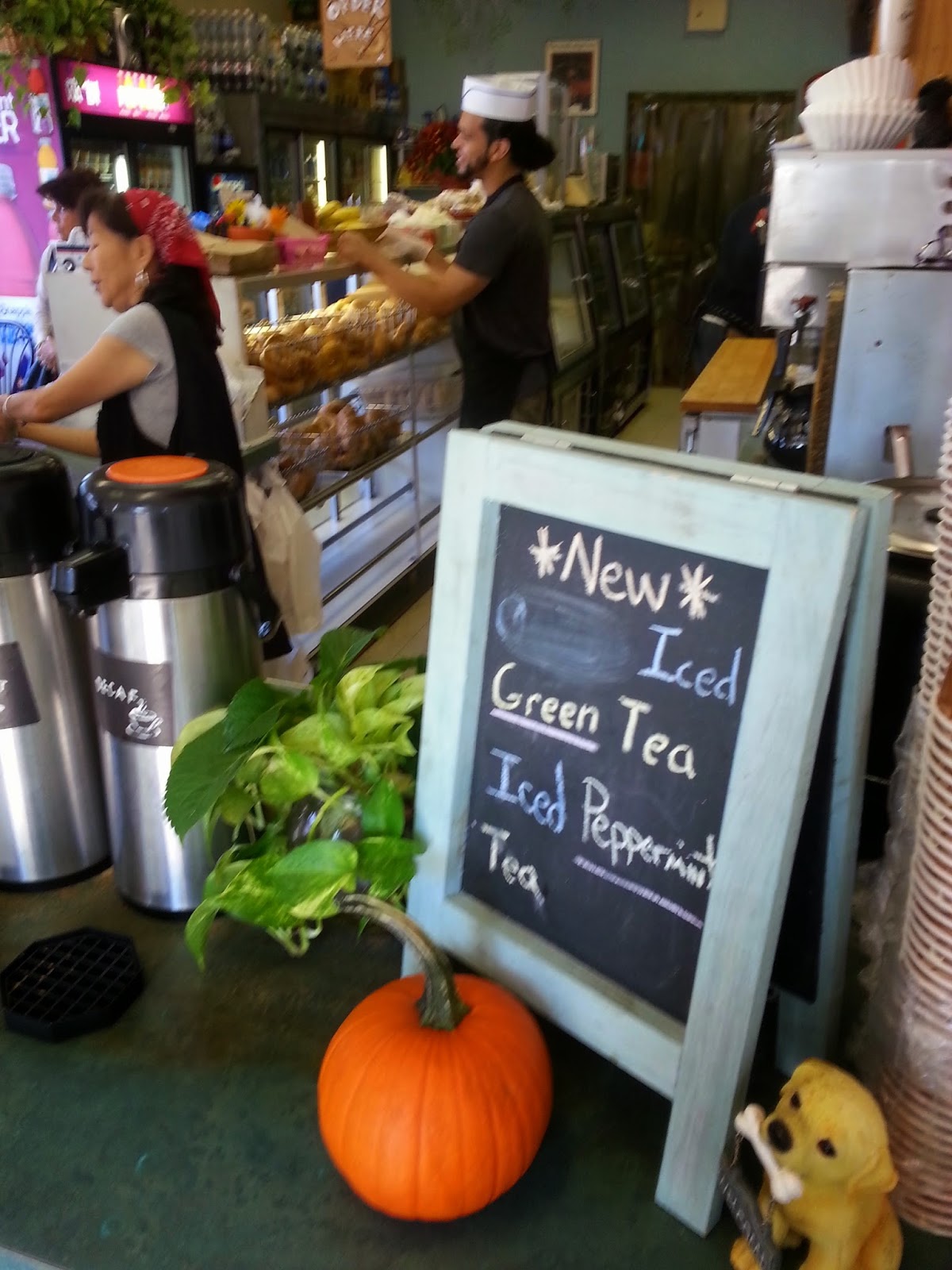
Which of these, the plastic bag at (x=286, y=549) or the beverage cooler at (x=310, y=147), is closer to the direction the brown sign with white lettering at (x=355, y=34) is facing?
the plastic bag

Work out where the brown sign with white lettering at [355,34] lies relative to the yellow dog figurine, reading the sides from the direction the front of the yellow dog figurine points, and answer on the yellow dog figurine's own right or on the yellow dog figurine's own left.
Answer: on the yellow dog figurine's own right

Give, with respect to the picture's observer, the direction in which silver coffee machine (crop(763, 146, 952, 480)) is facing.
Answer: facing to the left of the viewer

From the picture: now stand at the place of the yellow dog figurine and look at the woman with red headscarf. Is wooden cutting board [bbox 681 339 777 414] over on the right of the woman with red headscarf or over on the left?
right

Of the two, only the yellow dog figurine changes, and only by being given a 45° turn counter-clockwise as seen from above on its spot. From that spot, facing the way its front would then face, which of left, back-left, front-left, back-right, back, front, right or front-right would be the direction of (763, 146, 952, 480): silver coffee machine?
back

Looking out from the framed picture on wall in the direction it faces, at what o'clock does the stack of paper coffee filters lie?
The stack of paper coffee filters is roughly at 12 o'clock from the framed picture on wall.

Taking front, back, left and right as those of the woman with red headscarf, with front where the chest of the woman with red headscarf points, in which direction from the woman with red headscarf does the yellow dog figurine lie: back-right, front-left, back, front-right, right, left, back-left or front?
left

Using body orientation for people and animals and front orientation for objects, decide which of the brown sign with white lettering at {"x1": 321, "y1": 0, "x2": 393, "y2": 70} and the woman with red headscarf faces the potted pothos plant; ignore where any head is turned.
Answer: the brown sign with white lettering

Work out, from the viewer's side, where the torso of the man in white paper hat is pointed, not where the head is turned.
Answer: to the viewer's left

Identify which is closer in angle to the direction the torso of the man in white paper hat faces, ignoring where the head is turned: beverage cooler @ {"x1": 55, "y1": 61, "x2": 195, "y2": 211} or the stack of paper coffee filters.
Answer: the beverage cooler

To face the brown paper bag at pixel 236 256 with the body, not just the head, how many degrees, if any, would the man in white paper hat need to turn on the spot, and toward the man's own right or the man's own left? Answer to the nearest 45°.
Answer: approximately 45° to the man's own left

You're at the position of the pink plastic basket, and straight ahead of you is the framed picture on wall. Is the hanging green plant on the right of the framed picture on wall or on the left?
left

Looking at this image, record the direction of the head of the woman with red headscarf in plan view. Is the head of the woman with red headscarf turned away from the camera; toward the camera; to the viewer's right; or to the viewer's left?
to the viewer's left

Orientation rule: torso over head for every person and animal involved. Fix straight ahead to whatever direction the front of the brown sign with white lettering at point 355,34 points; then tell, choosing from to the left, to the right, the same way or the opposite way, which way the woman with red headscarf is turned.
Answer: to the right

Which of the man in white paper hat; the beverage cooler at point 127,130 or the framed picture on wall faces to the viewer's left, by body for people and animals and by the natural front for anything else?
the man in white paper hat

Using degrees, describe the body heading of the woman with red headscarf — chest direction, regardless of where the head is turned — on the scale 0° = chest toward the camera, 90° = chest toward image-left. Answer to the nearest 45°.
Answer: approximately 90°
